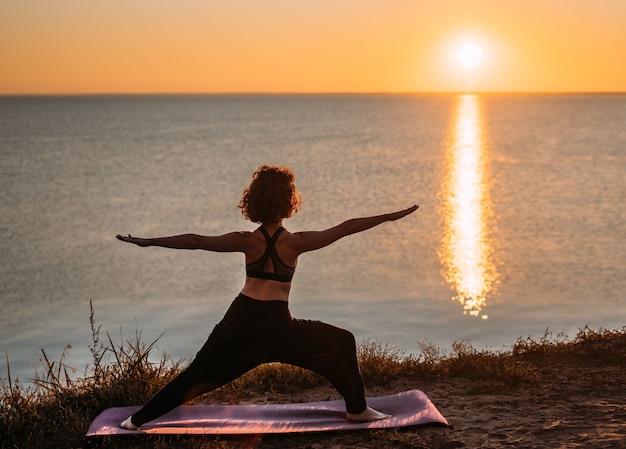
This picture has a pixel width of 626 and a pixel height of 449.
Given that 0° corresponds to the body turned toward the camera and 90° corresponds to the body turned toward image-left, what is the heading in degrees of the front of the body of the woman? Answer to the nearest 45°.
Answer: approximately 180°
